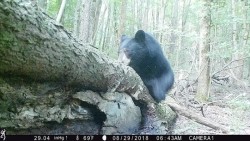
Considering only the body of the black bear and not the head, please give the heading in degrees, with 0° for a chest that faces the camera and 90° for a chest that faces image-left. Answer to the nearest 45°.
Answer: approximately 45°

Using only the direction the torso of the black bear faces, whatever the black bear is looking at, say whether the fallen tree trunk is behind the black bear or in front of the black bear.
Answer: in front

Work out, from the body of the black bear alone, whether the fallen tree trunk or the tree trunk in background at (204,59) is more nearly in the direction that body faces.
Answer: the fallen tree trunk

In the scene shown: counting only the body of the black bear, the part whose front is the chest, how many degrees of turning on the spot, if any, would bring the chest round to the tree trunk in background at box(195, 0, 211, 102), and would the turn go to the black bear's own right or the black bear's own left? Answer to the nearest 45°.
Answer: approximately 180°
